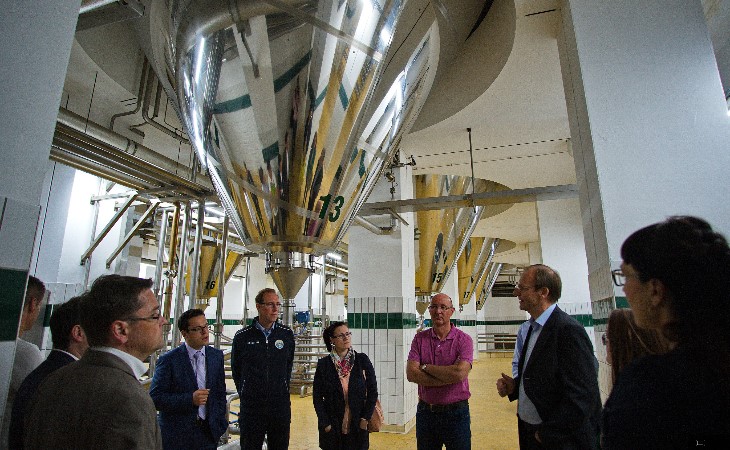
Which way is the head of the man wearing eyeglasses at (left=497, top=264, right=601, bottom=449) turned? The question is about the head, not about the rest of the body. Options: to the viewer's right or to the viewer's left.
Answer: to the viewer's left

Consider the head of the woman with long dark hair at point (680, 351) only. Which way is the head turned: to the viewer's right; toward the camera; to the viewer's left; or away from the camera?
to the viewer's left

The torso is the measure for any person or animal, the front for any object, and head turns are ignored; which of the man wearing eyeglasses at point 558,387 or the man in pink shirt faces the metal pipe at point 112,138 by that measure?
the man wearing eyeglasses

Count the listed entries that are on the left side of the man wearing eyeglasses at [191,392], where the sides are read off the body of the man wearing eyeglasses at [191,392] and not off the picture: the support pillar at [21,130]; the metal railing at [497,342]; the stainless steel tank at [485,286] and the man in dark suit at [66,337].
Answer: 2

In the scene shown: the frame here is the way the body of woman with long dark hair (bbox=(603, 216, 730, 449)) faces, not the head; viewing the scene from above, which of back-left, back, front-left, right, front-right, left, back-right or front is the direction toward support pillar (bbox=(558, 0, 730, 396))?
front-right

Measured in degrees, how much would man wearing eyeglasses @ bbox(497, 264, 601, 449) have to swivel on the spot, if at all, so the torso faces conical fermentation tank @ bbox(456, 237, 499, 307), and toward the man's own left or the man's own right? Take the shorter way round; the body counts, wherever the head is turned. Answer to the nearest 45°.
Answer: approximately 90° to the man's own right

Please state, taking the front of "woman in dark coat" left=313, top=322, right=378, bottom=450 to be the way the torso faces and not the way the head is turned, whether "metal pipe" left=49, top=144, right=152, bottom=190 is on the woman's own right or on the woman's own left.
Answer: on the woman's own right

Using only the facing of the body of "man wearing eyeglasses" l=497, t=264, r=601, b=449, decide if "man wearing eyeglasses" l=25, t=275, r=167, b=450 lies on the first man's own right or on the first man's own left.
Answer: on the first man's own left

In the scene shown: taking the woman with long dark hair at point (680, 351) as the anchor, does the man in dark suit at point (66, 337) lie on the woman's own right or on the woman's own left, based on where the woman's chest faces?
on the woman's own left

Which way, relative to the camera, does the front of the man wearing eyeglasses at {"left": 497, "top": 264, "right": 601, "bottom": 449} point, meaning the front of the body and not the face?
to the viewer's left
